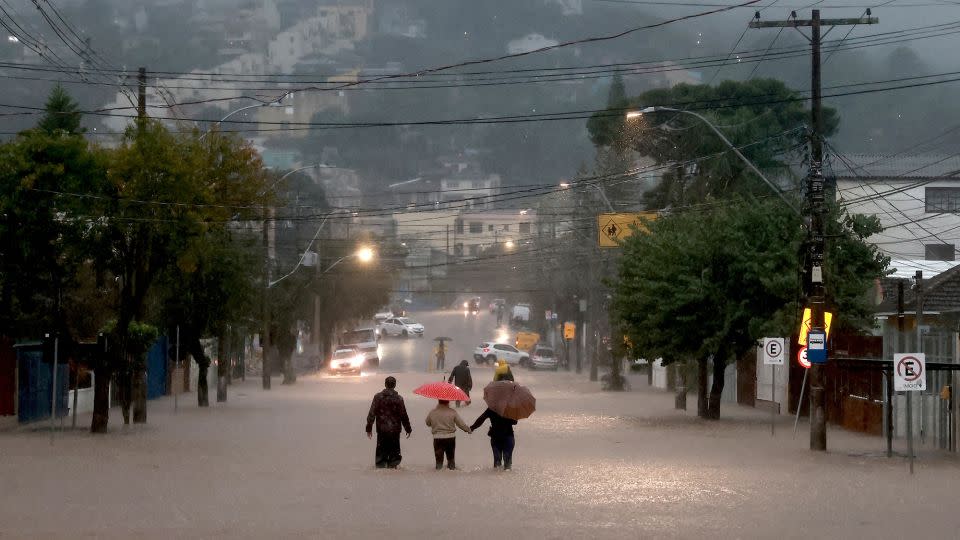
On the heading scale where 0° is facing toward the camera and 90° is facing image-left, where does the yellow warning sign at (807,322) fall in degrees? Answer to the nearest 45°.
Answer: approximately 0°

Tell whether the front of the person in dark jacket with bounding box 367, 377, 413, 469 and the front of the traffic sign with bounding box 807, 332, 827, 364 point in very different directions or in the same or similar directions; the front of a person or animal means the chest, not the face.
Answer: very different directions

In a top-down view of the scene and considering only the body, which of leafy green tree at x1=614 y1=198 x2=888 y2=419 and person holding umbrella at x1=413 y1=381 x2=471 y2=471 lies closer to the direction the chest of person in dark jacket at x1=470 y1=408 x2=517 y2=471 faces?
the leafy green tree

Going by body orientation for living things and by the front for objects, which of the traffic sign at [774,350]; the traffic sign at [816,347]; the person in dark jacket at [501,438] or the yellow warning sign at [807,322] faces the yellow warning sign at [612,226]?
the person in dark jacket

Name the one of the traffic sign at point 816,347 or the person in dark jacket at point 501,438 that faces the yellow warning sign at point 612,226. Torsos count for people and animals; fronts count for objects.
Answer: the person in dark jacket

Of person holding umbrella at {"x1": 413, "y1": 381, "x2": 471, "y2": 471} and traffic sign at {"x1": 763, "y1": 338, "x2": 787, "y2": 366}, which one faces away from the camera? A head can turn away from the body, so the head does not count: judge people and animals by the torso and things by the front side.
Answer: the person holding umbrella

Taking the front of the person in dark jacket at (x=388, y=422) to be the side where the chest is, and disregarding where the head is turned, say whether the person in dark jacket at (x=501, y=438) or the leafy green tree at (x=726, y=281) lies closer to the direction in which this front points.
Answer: the leafy green tree

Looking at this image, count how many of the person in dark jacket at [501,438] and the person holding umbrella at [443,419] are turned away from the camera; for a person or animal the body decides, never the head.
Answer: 2

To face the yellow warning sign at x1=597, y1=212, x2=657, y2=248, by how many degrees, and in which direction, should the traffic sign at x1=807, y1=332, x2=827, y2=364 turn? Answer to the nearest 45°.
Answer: approximately 180°

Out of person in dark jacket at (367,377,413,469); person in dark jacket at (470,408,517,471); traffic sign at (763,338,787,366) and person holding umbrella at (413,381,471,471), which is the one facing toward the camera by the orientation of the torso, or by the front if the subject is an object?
the traffic sign

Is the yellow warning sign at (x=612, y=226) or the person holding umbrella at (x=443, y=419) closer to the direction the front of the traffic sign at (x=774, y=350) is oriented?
the person holding umbrella

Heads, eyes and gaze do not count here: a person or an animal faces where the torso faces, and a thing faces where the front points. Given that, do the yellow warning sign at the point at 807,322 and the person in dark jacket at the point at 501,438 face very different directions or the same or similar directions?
very different directions

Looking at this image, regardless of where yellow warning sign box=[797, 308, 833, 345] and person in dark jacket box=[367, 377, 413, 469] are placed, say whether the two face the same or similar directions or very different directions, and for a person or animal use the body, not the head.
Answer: very different directions

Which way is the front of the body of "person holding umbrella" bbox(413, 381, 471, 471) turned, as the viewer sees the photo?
away from the camera

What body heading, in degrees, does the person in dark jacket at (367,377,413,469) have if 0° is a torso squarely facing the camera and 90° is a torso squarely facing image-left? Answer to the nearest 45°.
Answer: approximately 180°

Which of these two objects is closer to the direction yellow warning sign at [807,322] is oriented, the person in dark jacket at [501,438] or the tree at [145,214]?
the person in dark jacket
